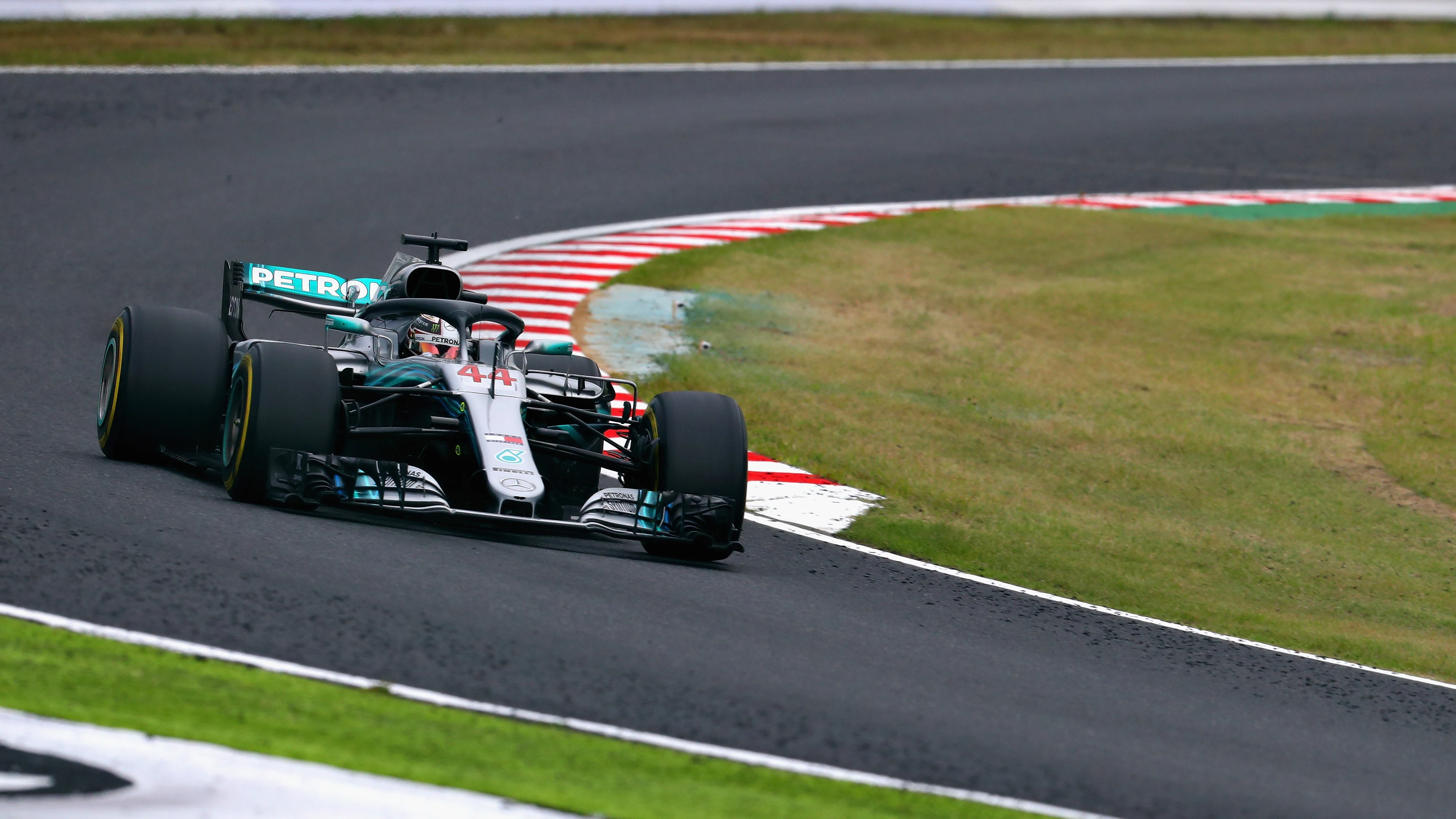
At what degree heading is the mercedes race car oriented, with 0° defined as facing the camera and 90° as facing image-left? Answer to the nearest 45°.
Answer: approximately 0°
